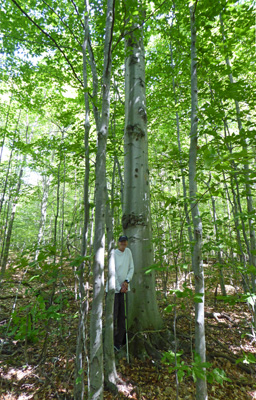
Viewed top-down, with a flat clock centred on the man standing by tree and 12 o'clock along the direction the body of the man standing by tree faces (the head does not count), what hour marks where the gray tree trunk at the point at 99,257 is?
The gray tree trunk is roughly at 12 o'clock from the man standing by tree.

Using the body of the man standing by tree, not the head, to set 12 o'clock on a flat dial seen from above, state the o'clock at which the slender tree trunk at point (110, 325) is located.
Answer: The slender tree trunk is roughly at 12 o'clock from the man standing by tree.

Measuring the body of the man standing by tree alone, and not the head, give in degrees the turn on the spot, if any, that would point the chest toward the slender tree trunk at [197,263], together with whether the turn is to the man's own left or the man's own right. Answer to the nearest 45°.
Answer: approximately 45° to the man's own left

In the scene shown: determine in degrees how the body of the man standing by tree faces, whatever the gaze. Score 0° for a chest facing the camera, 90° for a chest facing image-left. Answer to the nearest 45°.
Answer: approximately 0°
